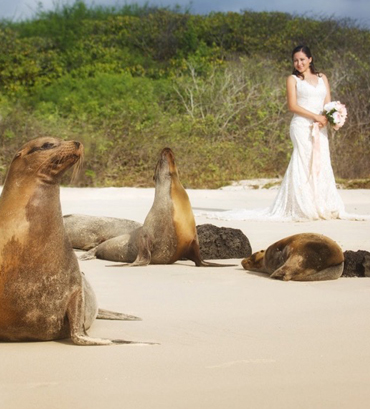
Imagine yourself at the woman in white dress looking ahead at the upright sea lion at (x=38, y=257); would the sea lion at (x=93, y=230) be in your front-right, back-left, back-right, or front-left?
front-right

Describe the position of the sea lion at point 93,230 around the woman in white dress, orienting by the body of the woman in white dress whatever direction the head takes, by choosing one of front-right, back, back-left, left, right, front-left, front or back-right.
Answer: right

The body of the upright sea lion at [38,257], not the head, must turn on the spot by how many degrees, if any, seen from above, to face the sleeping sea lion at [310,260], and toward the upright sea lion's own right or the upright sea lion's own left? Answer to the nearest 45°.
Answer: approximately 135° to the upright sea lion's own left

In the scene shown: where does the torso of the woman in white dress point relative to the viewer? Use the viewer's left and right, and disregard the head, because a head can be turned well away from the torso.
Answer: facing the viewer and to the right of the viewer

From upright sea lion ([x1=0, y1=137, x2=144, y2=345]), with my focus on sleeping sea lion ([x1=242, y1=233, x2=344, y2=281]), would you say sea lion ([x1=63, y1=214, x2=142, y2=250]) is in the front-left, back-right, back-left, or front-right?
front-left

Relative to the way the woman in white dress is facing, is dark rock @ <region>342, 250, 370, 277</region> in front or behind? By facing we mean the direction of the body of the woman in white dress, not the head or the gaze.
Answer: in front

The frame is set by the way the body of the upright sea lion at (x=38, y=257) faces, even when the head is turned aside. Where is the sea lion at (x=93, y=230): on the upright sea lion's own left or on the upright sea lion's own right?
on the upright sea lion's own left

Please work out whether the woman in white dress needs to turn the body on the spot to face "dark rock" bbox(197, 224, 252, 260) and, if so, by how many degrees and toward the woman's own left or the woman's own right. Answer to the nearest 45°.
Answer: approximately 45° to the woman's own right

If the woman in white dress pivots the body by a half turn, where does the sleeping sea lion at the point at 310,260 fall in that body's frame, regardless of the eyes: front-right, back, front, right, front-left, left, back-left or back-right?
back-left

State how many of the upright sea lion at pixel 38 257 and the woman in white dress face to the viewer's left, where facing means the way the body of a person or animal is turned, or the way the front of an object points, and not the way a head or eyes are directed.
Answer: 0

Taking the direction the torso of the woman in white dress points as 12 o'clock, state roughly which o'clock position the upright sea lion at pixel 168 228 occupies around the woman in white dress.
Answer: The upright sea lion is roughly at 2 o'clock from the woman in white dress.
